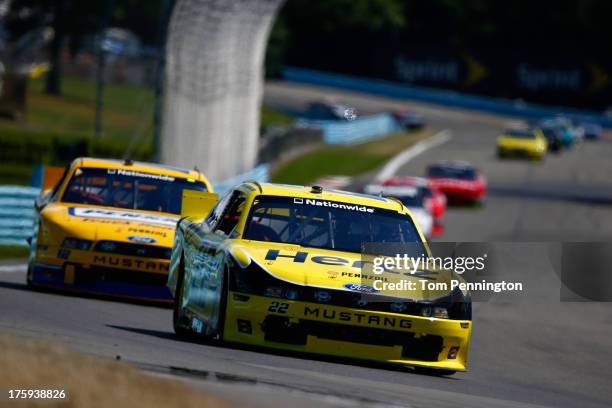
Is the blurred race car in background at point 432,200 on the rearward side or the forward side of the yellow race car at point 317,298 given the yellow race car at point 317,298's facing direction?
on the rearward side

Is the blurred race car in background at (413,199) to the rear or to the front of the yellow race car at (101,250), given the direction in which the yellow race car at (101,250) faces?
to the rear

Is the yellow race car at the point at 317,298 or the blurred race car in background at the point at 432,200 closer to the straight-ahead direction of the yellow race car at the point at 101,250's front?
the yellow race car

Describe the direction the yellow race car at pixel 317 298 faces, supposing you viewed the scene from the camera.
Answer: facing the viewer

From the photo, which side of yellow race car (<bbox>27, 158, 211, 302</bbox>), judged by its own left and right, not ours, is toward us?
front

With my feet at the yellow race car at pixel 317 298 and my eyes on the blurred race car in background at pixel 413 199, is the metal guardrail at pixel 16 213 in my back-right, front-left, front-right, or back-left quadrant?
front-left

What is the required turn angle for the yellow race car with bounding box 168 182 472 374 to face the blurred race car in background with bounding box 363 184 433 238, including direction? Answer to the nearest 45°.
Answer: approximately 180°

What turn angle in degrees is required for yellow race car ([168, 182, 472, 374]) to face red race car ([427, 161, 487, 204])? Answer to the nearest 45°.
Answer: approximately 180°

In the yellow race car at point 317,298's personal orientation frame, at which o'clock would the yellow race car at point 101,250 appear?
the yellow race car at point 101,250 is roughly at 5 o'clock from the yellow race car at point 317,298.

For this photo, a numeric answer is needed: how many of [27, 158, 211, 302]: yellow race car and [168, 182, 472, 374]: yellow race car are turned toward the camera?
2

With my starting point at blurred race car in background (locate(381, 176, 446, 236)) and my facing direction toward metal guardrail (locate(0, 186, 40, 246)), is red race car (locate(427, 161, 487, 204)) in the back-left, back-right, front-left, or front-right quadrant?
back-right
